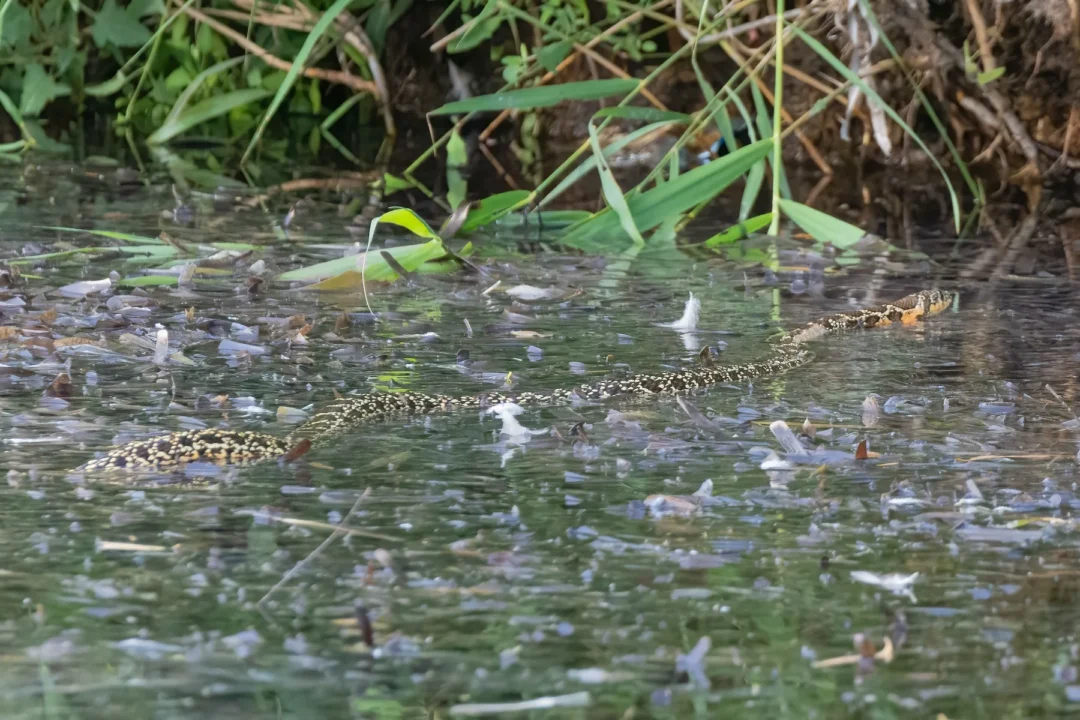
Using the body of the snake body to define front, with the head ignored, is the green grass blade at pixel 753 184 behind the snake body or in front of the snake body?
in front

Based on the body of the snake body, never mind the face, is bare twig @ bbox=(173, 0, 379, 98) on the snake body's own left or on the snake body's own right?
on the snake body's own left

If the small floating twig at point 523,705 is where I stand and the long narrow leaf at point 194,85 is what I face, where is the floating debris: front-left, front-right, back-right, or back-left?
front-right

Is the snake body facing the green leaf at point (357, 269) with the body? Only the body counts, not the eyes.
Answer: no

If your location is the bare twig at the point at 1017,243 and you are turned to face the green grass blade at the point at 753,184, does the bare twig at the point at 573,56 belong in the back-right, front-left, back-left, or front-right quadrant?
front-right

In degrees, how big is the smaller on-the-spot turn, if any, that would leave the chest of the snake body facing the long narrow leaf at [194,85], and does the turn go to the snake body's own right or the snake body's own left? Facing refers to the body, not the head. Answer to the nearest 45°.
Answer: approximately 45° to the snake body's own left

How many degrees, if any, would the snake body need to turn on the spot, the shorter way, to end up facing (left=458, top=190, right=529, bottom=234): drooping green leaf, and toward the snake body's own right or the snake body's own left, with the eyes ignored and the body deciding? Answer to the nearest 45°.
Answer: approximately 45° to the snake body's own left

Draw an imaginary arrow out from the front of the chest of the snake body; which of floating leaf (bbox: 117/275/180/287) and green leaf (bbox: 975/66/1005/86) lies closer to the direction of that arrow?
the green leaf

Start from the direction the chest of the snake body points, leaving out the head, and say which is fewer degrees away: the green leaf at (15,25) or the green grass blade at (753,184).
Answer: the green grass blade

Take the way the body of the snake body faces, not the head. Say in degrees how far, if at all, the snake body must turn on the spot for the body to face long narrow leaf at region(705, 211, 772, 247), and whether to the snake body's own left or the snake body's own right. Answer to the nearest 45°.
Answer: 0° — it already faces it

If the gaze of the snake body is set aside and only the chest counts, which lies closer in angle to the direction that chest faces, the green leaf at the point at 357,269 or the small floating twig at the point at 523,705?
the green leaf

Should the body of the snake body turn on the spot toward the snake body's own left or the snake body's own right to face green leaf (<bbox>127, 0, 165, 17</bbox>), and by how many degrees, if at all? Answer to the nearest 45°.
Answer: approximately 45° to the snake body's own left

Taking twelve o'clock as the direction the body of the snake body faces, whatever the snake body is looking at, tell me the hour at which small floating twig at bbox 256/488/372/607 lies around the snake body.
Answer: The small floating twig is roughly at 5 o'clock from the snake body.

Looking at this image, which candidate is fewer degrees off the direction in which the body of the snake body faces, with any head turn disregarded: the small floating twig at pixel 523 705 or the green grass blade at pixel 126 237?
the green grass blade

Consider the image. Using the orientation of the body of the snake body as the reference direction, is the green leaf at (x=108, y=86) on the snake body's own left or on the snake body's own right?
on the snake body's own left

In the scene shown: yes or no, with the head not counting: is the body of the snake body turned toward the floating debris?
no

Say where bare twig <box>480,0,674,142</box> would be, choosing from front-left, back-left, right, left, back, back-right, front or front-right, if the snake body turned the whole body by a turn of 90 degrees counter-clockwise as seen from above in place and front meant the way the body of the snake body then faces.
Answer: front-right

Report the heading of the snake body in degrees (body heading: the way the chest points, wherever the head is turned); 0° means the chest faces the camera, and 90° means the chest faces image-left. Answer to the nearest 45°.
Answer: approximately 225°

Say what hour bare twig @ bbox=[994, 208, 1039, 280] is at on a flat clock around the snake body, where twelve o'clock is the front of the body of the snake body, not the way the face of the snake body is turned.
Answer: The bare twig is roughly at 12 o'clock from the snake body.

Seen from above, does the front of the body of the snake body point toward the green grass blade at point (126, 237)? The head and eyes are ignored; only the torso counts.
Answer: no

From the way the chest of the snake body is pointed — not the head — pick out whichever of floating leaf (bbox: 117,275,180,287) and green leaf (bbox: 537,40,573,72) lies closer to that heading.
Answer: the green leaf
